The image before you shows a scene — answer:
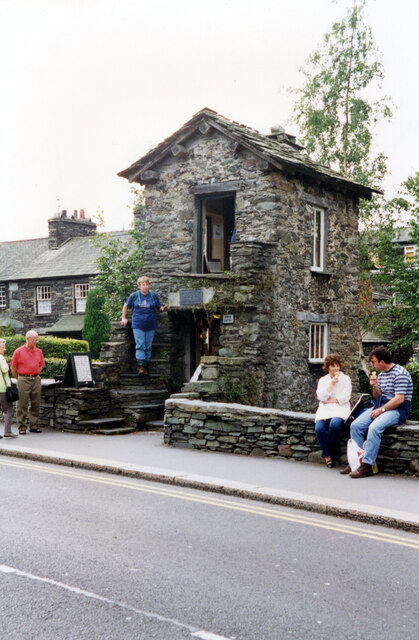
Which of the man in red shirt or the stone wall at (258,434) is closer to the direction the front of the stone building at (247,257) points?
the man in red shirt

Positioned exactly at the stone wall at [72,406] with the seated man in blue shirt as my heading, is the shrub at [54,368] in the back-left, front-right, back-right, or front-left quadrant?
back-left

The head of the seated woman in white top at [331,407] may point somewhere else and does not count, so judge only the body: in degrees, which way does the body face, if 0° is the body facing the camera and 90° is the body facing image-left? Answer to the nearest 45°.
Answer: approximately 0°

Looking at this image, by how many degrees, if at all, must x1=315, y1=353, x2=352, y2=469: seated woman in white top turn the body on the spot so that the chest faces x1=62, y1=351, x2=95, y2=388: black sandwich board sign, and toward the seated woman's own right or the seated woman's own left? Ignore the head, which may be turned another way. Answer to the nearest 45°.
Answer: approximately 135° to the seated woman's own right

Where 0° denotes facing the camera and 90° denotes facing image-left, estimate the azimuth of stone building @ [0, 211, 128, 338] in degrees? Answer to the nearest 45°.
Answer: approximately 0°

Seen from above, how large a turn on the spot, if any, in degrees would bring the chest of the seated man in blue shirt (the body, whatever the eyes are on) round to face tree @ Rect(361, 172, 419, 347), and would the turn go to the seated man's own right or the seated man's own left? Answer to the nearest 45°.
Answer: approximately 135° to the seated man's own right

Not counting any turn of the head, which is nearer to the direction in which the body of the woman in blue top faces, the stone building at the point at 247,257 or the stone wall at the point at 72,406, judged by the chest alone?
the stone wall

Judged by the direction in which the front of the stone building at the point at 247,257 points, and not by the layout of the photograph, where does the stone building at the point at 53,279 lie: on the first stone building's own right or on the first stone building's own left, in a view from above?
on the first stone building's own right

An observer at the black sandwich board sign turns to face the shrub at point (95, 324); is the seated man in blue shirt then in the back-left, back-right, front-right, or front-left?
back-right

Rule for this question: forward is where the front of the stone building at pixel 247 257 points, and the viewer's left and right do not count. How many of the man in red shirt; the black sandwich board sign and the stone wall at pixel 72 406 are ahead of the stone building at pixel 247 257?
3

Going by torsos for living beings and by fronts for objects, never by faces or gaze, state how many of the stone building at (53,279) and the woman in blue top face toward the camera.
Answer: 2

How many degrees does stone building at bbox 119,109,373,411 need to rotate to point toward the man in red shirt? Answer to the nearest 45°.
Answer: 0° — it already faces them

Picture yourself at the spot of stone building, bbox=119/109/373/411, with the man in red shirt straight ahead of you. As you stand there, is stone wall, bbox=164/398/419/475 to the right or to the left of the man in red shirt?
left

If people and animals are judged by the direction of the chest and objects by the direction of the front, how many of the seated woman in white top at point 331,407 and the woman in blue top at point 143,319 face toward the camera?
2
